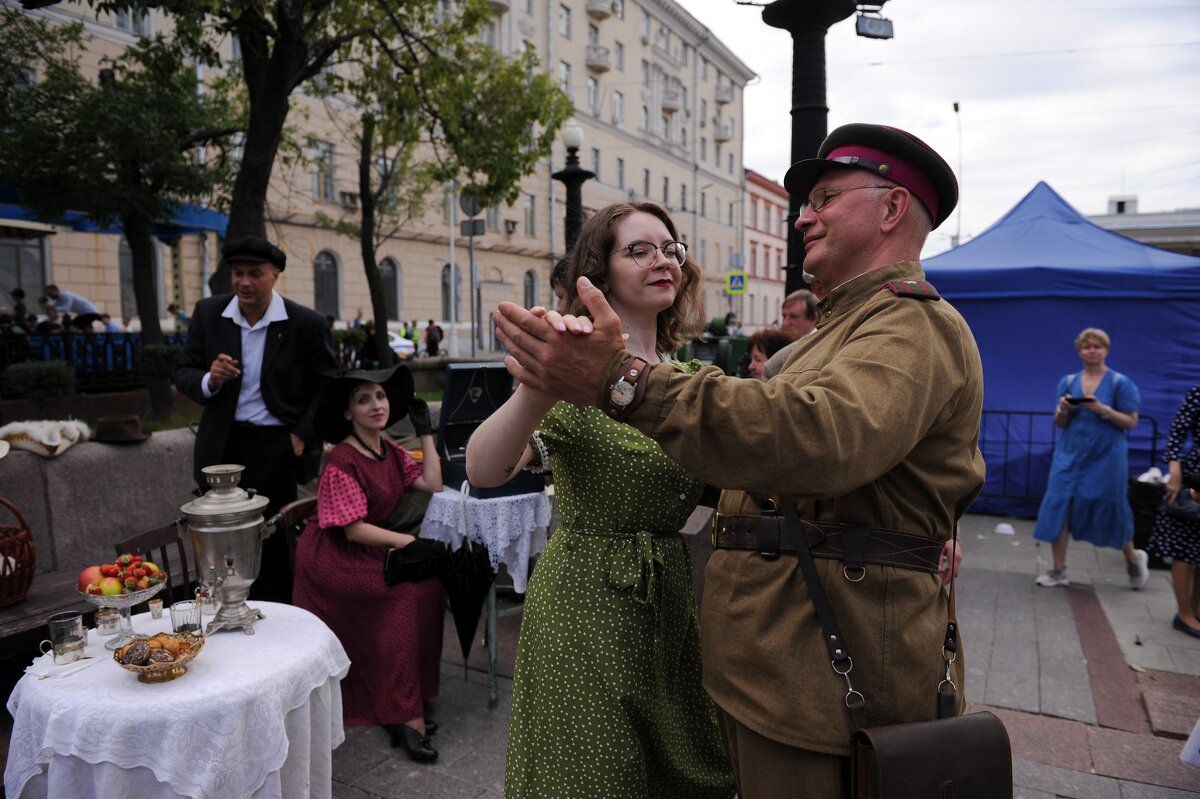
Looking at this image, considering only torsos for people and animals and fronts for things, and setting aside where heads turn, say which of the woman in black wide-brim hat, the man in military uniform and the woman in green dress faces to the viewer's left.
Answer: the man in military uniform

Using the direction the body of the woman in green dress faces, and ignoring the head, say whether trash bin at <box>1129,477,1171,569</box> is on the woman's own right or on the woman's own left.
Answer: on the woman's own left

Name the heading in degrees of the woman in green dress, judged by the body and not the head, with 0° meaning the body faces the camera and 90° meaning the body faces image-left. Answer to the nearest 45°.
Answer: approximately 315°

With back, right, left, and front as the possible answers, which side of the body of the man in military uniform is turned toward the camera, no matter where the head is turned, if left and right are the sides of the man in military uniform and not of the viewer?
left

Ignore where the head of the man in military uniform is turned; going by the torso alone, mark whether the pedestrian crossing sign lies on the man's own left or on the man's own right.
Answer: on the man's own right

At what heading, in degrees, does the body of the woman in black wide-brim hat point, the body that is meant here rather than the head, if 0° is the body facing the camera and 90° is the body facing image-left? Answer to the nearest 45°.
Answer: approximately 315°

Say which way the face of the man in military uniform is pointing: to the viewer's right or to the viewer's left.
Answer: to the viewer's left

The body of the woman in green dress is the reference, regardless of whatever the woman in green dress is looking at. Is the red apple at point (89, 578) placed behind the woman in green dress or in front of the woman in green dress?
behind

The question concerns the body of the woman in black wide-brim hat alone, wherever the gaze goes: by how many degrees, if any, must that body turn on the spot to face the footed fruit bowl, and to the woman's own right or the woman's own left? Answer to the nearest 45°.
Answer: approximately 90° to the woman's own right
